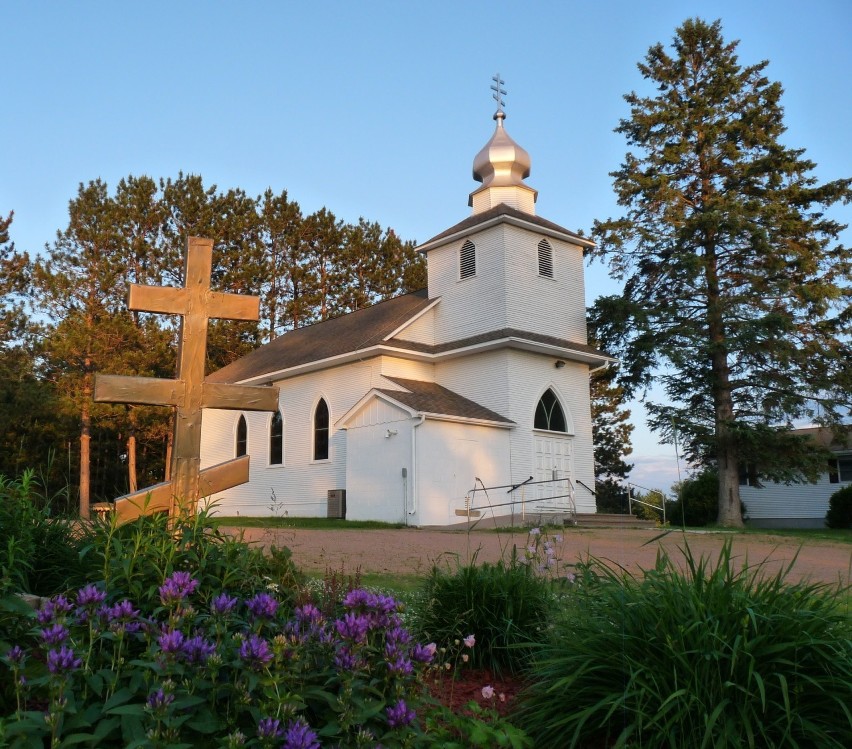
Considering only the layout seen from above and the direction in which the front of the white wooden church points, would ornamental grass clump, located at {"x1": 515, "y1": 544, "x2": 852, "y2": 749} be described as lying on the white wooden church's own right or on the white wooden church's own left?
on the white wooden church's own right

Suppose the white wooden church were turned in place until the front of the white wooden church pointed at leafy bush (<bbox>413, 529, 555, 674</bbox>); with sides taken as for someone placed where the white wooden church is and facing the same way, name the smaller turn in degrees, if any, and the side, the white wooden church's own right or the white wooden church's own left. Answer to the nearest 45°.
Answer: approximately 45° to the white wooden church's own right

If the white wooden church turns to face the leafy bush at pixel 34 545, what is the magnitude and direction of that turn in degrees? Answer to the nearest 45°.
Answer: approximately 45° to its right

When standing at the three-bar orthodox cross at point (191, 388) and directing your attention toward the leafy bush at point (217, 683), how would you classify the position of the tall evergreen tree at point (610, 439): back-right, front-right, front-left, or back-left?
back-left

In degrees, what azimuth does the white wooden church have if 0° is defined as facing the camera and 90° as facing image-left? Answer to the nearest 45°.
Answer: approximately 315°

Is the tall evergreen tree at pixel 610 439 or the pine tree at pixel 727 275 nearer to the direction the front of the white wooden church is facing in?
the pine tree

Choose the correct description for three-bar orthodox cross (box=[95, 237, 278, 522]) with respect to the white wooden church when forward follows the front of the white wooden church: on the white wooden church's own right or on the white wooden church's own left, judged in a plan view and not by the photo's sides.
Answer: on the white wooden church's own right

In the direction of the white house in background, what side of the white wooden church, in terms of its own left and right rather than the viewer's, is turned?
left

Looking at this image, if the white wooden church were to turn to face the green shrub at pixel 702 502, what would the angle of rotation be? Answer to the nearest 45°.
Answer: approximately 90° to its left

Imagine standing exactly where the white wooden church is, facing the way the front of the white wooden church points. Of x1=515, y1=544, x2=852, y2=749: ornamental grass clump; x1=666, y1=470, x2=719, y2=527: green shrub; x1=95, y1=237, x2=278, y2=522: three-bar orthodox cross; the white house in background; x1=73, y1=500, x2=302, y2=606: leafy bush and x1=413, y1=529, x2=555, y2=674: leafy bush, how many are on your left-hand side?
2

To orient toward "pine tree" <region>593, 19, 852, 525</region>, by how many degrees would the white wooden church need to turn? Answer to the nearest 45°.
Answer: approximately 45° to its left

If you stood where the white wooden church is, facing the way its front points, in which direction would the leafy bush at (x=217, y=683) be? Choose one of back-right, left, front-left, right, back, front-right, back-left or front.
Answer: front-right
